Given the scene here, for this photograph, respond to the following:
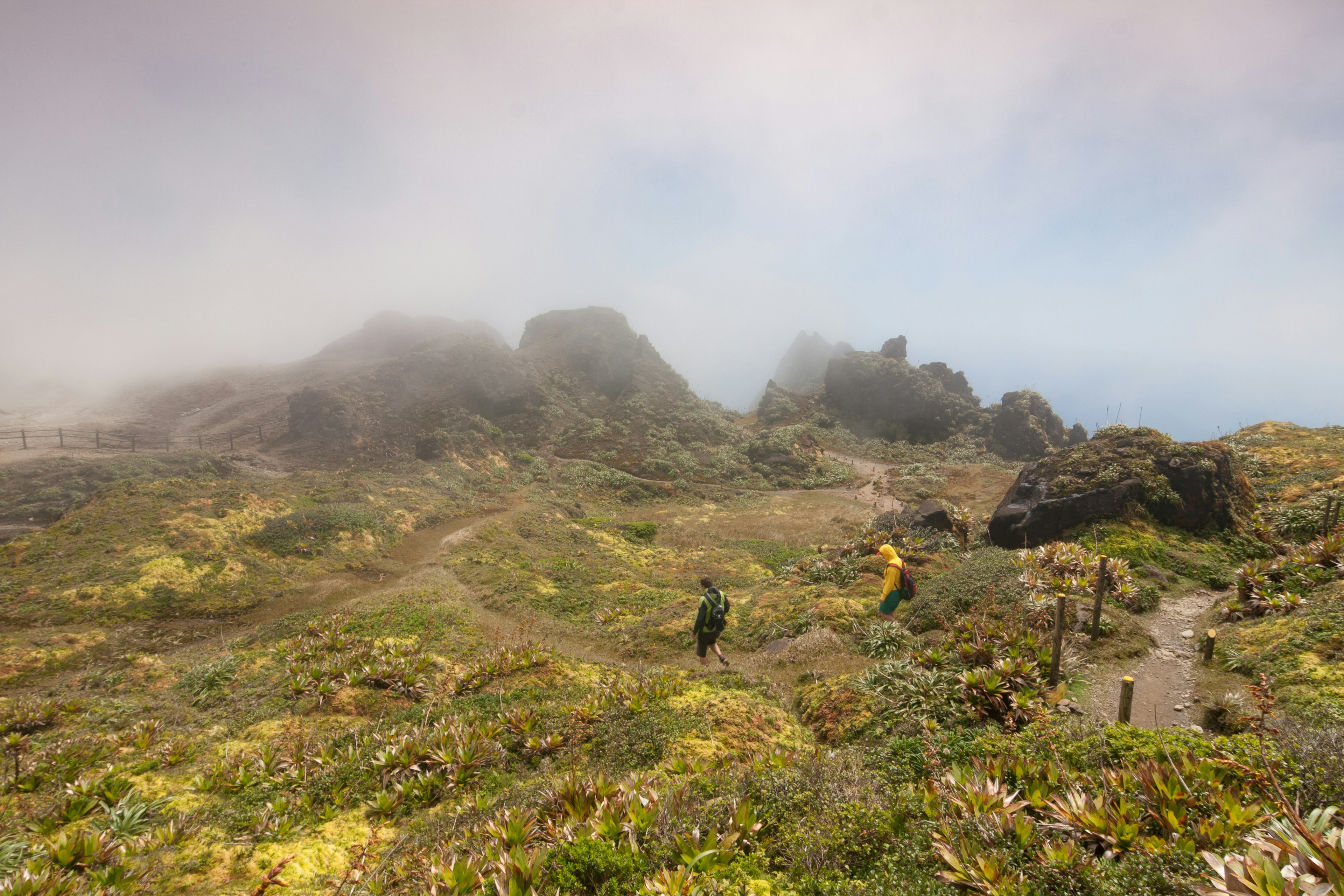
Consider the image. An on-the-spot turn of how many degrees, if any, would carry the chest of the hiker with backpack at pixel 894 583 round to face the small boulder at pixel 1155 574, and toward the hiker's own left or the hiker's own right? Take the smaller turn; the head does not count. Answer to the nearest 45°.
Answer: approximately 135° to the hiker's own right

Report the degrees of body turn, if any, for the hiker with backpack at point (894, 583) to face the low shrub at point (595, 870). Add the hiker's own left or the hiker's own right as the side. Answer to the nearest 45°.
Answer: approximately 90° to the hiker's own left

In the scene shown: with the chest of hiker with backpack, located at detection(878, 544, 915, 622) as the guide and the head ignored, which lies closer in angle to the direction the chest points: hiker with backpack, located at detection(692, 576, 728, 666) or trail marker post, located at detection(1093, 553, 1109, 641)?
the hiker with backpack

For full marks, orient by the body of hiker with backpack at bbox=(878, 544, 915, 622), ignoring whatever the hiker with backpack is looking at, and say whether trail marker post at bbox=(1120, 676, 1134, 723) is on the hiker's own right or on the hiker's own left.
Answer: on the hiker's own left

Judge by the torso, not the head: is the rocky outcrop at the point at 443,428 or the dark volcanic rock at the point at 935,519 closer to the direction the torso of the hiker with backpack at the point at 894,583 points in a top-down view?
the rocky outcrop

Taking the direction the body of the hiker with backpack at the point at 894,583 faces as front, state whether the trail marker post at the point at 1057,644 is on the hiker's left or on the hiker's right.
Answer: on the hiker's left

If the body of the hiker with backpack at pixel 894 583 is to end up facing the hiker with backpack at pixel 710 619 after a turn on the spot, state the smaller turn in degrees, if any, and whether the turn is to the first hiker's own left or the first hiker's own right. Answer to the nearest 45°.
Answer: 0° — they already face them

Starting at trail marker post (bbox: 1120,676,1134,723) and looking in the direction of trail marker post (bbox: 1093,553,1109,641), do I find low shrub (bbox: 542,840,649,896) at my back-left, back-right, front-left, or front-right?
back-left

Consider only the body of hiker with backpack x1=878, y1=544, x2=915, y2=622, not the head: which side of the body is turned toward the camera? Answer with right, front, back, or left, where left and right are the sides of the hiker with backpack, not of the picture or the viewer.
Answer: left

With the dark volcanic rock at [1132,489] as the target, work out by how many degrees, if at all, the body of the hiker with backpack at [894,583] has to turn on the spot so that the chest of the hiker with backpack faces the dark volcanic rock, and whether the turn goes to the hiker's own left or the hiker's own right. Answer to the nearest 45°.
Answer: approximately 135° to the hiker's own right

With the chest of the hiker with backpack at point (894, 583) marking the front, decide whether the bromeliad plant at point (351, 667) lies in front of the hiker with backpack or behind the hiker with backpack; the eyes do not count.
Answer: in front

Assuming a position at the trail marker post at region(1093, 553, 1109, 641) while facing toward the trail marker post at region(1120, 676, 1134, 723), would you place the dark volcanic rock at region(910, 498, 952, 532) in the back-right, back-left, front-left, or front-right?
back-right

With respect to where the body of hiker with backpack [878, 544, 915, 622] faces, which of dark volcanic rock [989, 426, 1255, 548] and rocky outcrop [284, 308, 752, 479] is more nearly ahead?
the rocky outcrop

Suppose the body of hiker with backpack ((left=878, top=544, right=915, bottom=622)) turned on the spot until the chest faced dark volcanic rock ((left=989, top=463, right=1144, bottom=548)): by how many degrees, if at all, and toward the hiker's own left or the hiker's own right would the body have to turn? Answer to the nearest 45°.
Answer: approximately 135° to the hiker's own right
